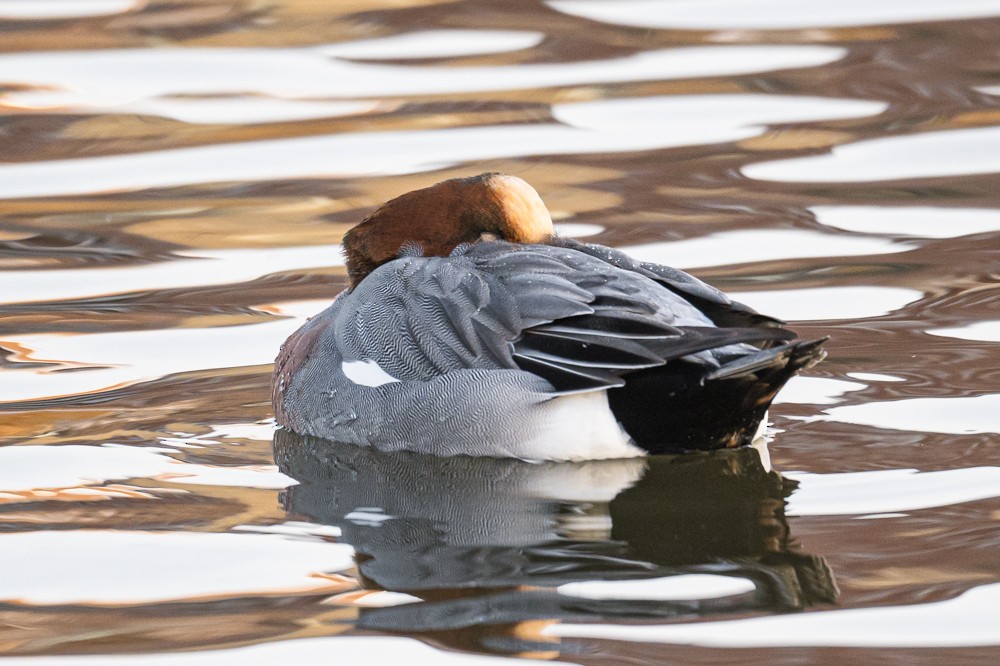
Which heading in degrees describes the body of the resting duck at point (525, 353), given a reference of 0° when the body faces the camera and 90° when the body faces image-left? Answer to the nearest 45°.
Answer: approximately 90°
